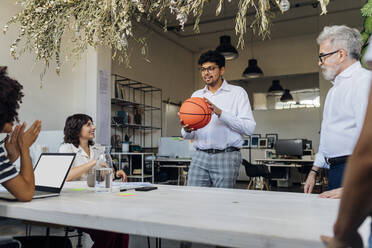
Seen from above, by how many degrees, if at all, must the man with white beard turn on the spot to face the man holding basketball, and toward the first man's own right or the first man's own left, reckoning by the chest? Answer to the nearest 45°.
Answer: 0° — they already face them

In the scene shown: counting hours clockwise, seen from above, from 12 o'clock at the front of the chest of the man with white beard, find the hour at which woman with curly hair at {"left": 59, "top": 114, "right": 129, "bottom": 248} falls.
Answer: The woman with curly hair is roughly at 12 o'clock from the man with white beard.

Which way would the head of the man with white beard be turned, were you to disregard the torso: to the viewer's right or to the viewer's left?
to the viewer's left

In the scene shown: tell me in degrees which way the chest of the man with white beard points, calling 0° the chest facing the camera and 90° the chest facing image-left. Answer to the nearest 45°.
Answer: approximately 90°

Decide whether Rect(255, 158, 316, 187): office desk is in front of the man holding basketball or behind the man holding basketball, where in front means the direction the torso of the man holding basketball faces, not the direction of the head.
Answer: behind

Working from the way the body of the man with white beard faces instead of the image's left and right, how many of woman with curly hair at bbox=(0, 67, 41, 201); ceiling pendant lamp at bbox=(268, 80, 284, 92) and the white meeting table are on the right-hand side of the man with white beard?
1

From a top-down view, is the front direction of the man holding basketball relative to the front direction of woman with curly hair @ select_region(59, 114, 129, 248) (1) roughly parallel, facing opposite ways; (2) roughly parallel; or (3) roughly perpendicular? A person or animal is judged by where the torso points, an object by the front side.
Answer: roughly perpendicular

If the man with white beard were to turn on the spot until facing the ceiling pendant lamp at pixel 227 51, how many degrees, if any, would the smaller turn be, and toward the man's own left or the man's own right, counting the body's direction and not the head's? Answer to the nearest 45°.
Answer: approximately 45° to the man's own right

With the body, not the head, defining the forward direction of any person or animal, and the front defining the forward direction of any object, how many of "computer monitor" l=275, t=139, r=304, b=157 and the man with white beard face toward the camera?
1

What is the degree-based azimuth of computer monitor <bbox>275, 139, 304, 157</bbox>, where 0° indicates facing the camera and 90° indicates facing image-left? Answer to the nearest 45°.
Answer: approximately 0°

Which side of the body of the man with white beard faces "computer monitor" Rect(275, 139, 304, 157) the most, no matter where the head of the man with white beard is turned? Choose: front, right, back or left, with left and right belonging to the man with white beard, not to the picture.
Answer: right

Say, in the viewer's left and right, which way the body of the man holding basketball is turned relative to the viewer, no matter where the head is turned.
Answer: facing the viewer and to the left of the viewer

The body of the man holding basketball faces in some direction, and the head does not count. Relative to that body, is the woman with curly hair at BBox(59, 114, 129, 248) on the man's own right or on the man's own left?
on the man's own right
